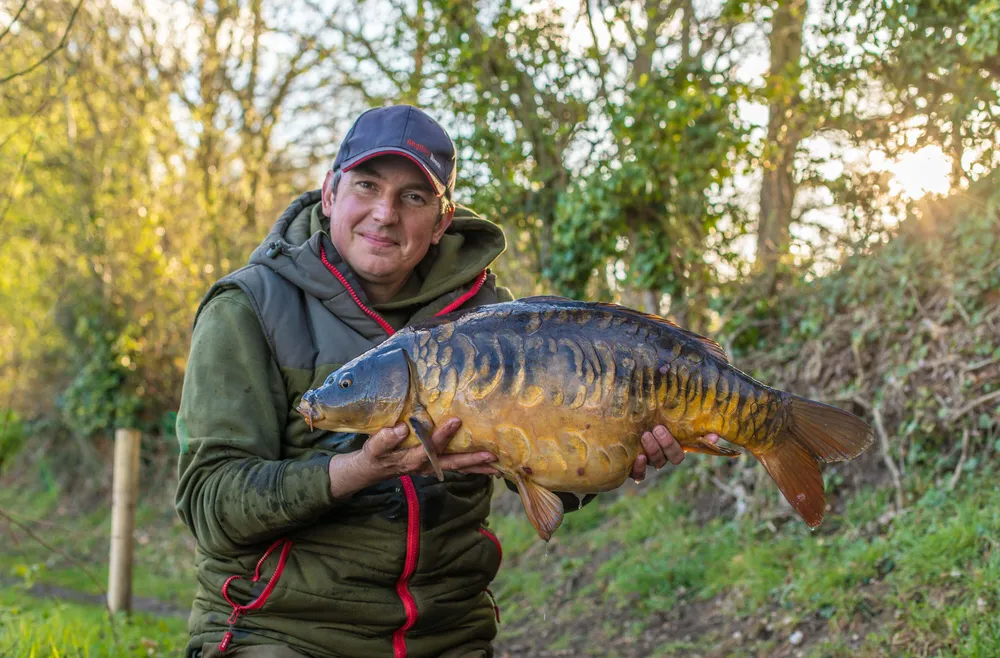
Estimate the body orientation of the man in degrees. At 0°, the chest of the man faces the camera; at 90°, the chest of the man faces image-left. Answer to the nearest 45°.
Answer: approximately 315°

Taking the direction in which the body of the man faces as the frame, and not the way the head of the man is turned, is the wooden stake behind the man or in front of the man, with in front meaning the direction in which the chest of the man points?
behind
